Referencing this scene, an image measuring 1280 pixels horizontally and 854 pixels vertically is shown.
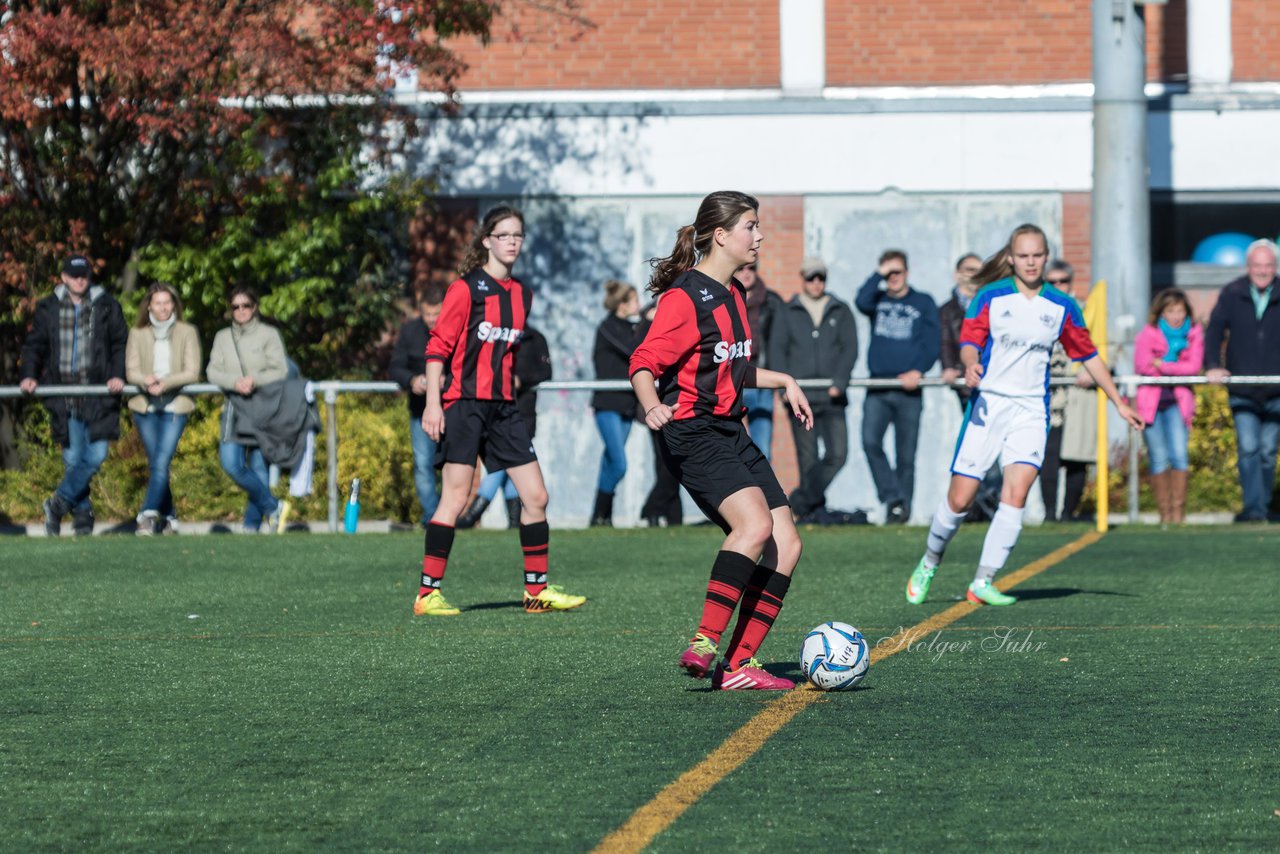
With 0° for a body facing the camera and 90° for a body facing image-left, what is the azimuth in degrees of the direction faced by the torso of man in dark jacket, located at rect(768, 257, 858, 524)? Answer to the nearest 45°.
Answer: approximately 0°

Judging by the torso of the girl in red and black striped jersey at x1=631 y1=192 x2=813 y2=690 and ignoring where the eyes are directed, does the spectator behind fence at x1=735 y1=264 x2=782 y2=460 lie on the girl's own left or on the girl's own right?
on the girl's own left

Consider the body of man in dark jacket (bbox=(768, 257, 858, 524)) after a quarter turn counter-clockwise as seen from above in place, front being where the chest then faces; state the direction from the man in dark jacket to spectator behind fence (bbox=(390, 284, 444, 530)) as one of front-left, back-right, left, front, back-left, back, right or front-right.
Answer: back

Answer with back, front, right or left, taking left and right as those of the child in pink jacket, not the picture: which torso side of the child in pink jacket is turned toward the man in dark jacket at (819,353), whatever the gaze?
right

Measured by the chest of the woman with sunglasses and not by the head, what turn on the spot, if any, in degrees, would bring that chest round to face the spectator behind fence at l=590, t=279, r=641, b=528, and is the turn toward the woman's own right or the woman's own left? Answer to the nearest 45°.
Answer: approximately 90° to the woman's own left

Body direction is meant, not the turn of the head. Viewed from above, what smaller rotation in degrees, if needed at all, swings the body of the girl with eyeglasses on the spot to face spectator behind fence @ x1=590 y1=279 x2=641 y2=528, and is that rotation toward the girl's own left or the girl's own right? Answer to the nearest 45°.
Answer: approximately 135° to the girl's own left

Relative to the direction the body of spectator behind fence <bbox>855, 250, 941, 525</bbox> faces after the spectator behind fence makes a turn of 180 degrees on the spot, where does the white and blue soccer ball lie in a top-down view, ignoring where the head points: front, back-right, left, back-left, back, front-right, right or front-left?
back

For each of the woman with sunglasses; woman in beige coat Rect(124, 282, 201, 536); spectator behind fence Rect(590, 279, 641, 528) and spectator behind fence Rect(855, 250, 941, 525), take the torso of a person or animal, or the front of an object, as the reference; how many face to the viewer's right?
1
